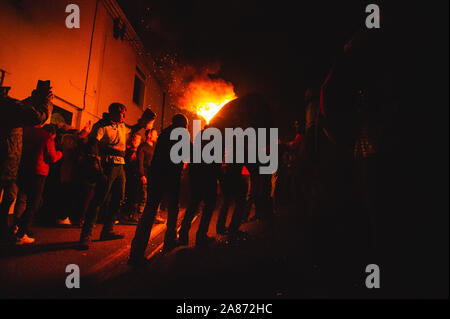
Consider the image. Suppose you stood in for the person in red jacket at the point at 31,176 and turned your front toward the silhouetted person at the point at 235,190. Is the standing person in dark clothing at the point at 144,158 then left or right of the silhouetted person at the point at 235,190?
left

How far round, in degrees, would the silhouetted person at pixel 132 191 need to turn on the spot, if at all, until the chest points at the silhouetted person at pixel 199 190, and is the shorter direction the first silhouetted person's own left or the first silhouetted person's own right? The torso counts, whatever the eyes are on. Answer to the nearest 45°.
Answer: approximately 90° to the first silhouetted person's own right

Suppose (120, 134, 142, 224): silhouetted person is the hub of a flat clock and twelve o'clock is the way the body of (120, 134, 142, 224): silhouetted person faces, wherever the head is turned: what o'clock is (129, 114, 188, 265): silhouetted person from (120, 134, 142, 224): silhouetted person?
(129, 114, 188, 265): silhouetted person is roughly at 3 o'clock from (120, 134, 142, 224): silhouetted person.

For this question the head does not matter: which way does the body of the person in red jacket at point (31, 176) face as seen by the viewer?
to the viewer's right
